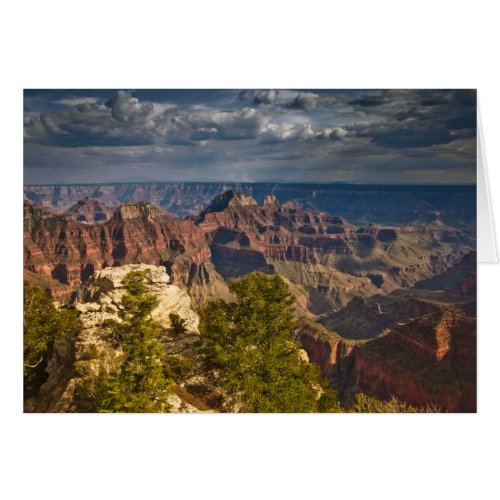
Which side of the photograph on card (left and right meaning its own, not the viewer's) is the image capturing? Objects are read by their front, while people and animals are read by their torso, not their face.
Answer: front
